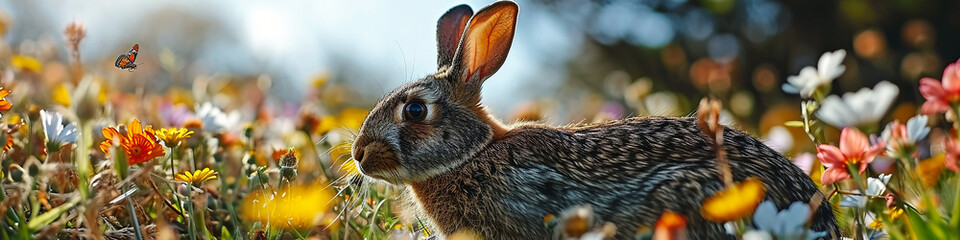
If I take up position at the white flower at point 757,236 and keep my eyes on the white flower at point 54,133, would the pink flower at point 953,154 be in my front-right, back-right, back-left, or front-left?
back-right

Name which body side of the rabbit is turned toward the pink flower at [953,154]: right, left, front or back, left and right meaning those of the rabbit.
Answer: back

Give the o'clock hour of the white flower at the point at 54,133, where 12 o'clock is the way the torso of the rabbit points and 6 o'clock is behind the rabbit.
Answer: The white flower is roughly at 11 o'clock from the rabbit.

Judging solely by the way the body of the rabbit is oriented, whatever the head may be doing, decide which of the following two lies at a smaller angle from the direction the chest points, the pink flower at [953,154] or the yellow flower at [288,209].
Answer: the yellow flower

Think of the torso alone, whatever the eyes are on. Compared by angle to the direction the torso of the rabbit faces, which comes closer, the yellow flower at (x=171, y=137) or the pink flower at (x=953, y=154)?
the yellow flower

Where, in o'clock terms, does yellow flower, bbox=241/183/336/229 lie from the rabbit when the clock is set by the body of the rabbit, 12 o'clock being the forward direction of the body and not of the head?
The yellow flower is roughly at 11 o'clock from the rabbit.

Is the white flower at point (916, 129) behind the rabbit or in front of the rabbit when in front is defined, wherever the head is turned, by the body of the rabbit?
behind

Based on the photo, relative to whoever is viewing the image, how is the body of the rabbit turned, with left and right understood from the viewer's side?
facing to the left of the viewer

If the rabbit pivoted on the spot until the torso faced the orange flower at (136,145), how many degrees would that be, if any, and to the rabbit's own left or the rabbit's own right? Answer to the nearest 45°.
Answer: approximately 45° to the rabbit's own left

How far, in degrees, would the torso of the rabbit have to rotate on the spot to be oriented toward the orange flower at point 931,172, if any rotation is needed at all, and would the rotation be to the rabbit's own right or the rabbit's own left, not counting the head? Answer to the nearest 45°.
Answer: approximately 180°

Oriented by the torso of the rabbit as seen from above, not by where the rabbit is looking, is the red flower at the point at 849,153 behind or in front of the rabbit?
behind
